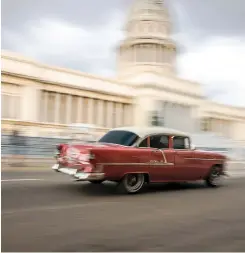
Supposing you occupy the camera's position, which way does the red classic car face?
facing away from the viewer and to the right of the viewer
